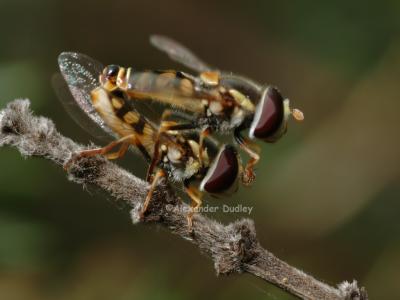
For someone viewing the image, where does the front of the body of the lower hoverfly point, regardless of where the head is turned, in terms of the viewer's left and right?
facing to the right of the viewer

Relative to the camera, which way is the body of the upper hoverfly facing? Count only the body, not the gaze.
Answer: to the viewer's right
